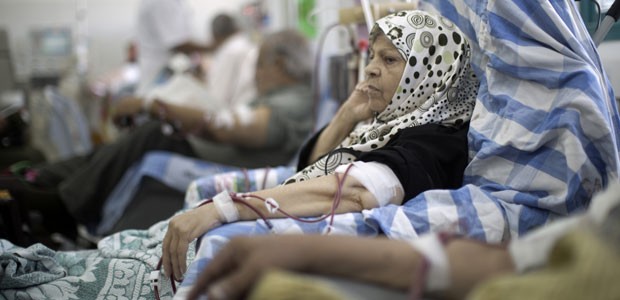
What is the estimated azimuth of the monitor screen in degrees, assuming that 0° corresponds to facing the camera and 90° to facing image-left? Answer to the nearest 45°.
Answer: approximately 0°

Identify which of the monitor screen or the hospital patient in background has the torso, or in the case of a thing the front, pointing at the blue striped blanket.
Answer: the monitor screen

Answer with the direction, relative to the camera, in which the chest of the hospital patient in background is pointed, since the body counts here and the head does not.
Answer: to the viewer's left

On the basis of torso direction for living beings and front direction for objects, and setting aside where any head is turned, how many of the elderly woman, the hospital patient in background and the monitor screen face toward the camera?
1

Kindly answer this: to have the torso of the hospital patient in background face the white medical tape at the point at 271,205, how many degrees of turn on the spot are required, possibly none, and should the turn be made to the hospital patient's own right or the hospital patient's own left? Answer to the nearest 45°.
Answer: approximately 90° to the hospital patient's own left

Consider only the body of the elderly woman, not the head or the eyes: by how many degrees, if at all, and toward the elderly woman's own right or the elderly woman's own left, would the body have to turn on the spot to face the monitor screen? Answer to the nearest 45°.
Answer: approximately 45° to the elderly woman's own right

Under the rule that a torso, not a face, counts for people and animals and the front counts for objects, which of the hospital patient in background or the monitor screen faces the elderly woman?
the monitor screen

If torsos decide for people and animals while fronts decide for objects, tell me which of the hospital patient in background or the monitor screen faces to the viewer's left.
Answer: the hospital patient in background

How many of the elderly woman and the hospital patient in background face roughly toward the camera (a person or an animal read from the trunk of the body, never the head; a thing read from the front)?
0

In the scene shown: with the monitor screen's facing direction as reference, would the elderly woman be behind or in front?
in front

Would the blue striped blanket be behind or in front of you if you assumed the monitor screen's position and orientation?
in front

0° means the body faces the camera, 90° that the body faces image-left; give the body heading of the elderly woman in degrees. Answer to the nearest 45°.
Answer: approximately 90°
